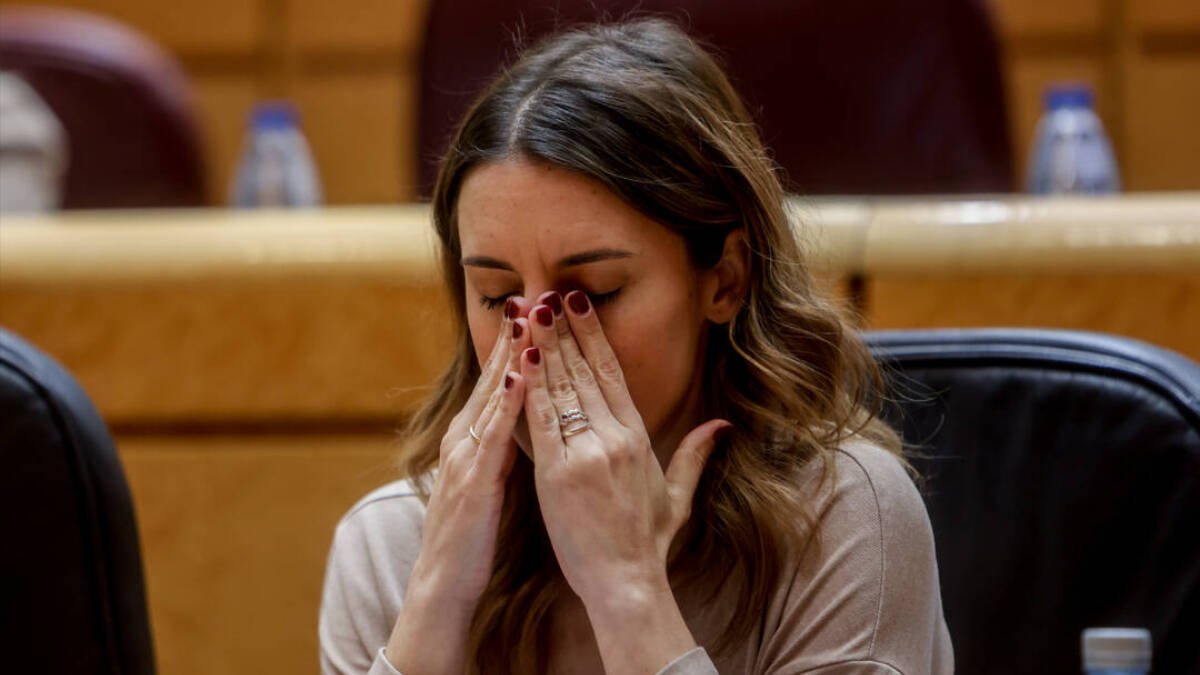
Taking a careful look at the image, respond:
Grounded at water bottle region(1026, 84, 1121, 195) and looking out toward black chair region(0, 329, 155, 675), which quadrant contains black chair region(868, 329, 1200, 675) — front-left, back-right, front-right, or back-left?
front-left

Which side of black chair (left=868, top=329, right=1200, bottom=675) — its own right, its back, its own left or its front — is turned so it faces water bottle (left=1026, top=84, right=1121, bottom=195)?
back

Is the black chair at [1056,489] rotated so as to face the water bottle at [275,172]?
no

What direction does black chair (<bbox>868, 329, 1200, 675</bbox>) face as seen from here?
toward the camera

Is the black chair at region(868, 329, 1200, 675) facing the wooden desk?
no

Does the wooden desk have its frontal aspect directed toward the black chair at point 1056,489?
no

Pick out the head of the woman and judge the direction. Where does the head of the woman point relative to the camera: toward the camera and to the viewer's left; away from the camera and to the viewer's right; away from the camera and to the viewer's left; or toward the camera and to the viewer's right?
toward the camera and to the viewer's left

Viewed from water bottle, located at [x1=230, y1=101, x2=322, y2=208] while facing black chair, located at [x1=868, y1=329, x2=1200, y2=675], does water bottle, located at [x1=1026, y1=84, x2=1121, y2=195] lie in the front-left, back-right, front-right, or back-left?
front-left

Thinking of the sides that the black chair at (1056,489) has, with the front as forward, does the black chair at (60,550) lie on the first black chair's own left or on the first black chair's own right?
on the first black chair's own right
